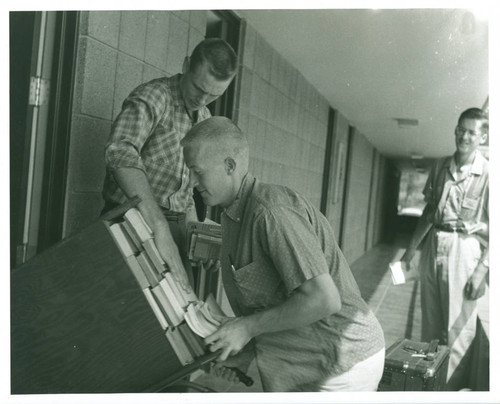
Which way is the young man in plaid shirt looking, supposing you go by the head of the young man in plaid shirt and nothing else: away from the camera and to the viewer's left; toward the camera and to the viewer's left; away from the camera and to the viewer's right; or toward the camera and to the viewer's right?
toward the camera and to the viewer's right

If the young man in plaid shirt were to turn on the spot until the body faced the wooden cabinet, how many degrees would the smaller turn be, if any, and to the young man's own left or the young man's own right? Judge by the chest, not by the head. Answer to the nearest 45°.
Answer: approximately 45° to the young man's own right

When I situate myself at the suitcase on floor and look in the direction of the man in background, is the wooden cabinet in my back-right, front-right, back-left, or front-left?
back-left

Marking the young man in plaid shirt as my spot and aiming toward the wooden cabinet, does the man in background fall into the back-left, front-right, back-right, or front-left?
back-left

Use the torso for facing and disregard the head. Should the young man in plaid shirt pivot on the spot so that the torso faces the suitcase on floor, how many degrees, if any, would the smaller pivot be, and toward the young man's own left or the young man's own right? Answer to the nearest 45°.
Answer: approximately 45° to the young man's own left

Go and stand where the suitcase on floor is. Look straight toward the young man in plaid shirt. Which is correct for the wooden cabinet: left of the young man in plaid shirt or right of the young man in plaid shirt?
left

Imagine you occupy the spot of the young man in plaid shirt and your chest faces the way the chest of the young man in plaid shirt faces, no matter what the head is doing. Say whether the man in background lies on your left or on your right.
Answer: on your left

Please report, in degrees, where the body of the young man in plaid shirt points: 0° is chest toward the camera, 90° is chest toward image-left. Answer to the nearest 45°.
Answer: approximately 315°
